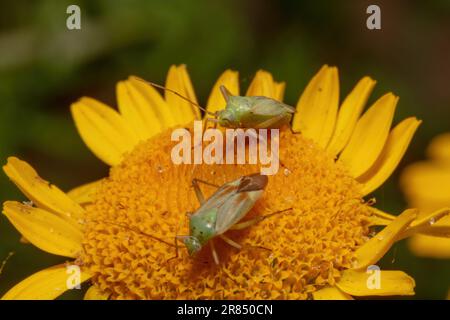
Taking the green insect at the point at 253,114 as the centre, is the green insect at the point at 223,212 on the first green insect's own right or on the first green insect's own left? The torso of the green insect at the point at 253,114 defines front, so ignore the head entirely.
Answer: on the first green insect's own left

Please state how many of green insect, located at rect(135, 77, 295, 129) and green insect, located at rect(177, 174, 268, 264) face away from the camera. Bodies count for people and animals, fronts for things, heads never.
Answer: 0

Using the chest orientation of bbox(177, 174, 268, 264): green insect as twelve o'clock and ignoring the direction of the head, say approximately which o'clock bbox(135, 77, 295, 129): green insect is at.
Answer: bbox(135, 77, 295, 129): green insect is roughly at 5 o'clock from bbox(177, 174, 268, 264): green insect.

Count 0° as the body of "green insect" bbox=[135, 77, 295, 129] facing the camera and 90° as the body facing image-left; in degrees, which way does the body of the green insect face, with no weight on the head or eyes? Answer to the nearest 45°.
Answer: approximately 90°
